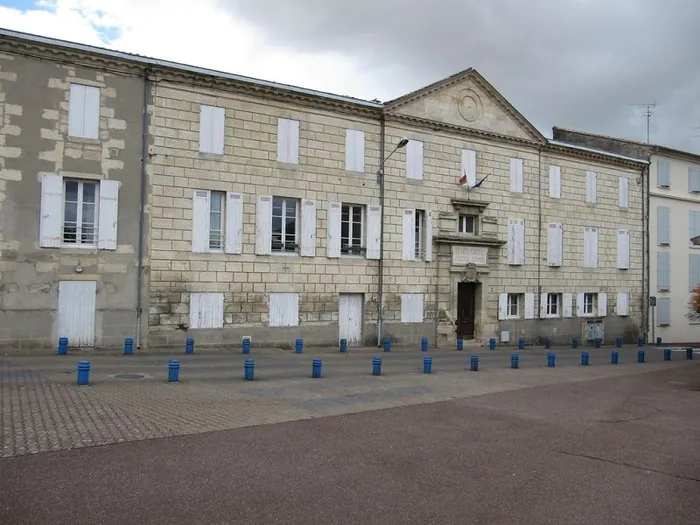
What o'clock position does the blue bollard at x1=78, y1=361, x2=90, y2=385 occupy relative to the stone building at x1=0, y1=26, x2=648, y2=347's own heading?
The blue bollard is roughly at 2 o'clock from the stone building.

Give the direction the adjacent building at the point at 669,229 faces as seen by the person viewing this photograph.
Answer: facing the viewer and to the right of the viewer

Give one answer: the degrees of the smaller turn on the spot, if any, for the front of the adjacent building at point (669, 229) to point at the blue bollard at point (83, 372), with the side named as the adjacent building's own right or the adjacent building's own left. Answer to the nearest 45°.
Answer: approximately 45° to the adjacent building's own right

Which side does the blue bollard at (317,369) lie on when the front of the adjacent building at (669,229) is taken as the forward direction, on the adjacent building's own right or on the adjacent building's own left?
on the adjacent building's own right

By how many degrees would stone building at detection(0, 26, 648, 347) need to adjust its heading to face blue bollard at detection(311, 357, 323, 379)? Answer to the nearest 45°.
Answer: approximately 45° to its right

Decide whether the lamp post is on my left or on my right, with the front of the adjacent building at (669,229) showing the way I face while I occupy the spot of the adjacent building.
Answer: on my right

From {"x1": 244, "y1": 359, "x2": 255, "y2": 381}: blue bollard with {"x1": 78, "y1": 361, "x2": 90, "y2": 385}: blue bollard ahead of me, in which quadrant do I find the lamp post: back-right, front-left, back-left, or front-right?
back-right

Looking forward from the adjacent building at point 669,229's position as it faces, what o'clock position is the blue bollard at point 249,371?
The blue bollard is roughly at 2 o'clock from the adjacent building.

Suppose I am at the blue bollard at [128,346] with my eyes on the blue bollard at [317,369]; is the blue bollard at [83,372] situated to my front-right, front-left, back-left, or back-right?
front-right

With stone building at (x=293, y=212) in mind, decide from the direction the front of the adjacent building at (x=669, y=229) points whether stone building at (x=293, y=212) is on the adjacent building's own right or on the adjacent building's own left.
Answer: on the adjacent building's own right

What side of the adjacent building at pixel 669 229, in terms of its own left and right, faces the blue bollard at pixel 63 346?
right
